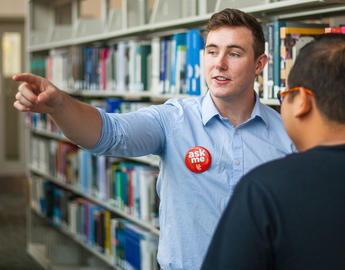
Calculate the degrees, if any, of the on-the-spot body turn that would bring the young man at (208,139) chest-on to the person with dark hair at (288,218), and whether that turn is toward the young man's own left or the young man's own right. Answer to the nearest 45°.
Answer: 0° — they already face them

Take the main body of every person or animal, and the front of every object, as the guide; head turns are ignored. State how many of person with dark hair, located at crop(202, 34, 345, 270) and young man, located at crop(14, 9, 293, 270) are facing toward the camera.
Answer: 1

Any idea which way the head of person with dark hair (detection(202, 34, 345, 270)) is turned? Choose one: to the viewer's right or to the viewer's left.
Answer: to the viewer's left

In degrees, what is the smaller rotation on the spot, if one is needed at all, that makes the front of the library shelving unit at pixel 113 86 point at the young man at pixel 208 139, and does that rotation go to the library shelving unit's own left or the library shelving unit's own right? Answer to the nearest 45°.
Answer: approximately 45° to the library shelving unit's own left

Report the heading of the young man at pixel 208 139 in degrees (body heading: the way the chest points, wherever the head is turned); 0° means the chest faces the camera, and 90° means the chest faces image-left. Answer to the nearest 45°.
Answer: approximately 0°

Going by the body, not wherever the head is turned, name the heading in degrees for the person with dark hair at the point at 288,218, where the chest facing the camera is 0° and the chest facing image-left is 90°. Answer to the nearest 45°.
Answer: approximately 135°

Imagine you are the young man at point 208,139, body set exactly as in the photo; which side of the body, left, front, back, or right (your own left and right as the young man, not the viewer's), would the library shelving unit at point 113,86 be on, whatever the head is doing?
back

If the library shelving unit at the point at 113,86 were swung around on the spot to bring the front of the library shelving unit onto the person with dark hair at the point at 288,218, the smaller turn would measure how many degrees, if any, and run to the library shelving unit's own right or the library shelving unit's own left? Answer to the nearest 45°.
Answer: approximately 45° to the library shelving unit's own left
